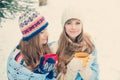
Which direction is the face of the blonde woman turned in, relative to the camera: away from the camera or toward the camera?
toward the camera

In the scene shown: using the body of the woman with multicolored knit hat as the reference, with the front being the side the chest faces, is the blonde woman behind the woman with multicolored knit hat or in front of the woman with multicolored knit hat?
in front

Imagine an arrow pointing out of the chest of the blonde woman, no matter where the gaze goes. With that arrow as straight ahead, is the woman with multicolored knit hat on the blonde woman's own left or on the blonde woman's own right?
on the blonde woman's own right

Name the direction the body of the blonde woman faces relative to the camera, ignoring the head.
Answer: toward the camera
